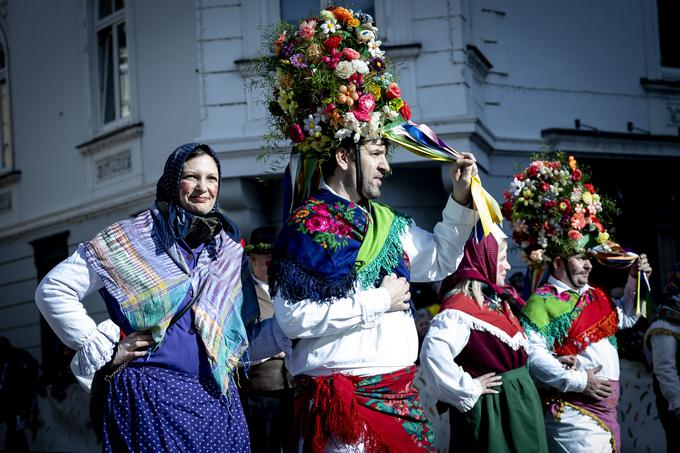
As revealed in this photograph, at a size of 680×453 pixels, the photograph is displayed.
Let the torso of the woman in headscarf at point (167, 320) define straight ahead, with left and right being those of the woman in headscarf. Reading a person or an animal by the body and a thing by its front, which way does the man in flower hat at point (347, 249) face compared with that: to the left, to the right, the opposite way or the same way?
the same way

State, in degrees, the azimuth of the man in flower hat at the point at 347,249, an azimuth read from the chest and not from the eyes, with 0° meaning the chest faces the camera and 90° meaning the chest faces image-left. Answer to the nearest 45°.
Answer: approximately 315°

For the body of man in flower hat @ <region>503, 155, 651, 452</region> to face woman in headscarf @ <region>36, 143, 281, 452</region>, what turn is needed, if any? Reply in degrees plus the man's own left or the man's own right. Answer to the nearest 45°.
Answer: approximately 90° to the man's own right

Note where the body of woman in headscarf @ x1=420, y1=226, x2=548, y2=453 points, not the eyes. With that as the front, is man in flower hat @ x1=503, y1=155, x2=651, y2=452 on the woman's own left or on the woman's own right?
on the woman's own left

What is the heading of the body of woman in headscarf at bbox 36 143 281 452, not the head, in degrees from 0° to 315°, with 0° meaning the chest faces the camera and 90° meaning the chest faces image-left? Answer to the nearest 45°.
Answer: approximately 315°

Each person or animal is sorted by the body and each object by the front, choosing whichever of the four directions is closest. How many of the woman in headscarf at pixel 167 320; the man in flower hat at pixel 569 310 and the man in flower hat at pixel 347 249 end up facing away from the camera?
0

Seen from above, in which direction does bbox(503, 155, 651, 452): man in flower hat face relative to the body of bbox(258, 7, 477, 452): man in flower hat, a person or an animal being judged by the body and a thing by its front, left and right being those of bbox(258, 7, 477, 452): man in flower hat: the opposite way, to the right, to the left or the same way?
the same way

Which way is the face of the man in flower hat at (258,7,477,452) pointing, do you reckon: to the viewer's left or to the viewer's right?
to the viewer's right
